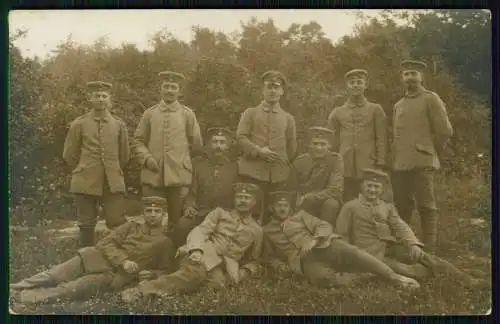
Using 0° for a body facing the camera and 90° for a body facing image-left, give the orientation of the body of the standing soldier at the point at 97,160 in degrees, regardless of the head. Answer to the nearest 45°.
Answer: approximately 0°

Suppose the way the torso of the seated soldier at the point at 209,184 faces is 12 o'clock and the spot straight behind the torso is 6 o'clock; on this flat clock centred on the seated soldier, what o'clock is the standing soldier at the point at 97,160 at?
The standing soldier is roughly at 3 o'clock from the seated soldier.

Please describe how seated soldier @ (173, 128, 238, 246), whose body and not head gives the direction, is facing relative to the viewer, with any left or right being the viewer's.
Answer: facing the viewer

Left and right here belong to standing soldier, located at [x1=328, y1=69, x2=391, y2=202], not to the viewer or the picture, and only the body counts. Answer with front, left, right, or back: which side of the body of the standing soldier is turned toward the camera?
front

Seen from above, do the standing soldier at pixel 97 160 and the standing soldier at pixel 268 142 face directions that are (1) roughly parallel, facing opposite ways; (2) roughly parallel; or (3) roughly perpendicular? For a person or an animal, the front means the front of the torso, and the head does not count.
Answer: roughly parallel

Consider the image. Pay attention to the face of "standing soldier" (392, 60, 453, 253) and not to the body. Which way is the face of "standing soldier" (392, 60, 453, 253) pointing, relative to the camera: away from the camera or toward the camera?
toward the camera

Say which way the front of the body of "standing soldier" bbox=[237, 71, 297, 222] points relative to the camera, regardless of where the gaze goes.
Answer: toward the camera

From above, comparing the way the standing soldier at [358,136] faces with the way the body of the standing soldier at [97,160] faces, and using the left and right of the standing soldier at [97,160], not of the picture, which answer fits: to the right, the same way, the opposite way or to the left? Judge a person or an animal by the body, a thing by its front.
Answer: the same way

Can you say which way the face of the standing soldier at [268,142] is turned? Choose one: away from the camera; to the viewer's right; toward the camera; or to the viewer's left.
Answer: toward the camera
